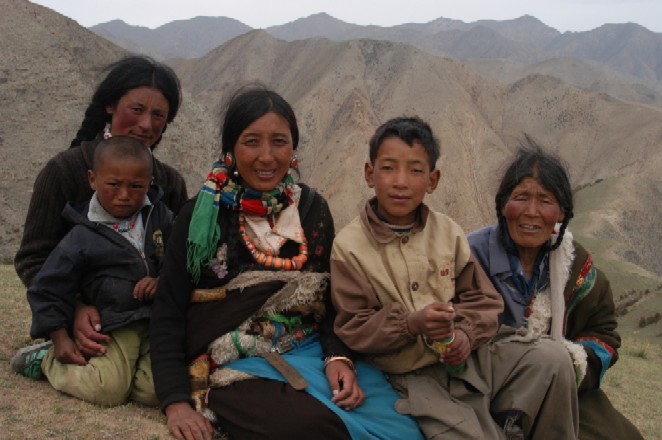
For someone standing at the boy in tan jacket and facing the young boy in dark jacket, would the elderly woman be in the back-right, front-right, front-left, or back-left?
back-right

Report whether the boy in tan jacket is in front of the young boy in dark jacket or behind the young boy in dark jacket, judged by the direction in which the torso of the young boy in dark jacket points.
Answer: in front

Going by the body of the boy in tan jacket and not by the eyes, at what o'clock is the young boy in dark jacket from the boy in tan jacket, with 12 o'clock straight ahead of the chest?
The young boy in dark jacket is roughly at 3 o'clock from the boy in tan jacket.

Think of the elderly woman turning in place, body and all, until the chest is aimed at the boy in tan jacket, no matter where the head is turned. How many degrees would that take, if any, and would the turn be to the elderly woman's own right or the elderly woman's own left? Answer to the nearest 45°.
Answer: approximately 45° to the elderly woman's own right

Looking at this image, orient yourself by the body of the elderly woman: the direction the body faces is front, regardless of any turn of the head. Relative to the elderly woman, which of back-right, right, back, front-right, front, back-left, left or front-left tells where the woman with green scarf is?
front-right

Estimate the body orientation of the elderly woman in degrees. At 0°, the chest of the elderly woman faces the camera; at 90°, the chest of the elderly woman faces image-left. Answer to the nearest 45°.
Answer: approximately 0°

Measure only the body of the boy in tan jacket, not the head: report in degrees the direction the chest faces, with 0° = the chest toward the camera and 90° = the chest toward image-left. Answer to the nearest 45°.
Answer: approximately 0°

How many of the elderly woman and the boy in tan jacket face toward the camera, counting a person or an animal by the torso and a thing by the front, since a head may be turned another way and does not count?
2
